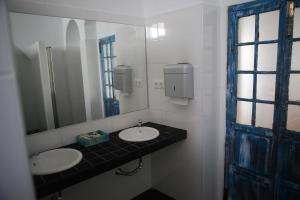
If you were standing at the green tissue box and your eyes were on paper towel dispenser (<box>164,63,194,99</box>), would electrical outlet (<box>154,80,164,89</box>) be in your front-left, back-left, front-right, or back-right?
front-left

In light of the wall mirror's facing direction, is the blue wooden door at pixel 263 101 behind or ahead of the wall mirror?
ahead

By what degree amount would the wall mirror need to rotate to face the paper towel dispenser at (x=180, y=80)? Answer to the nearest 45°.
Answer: approximately 45° to its left

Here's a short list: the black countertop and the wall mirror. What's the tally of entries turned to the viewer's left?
0

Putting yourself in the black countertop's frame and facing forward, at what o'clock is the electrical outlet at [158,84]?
The electrical outlet is roughly at 9 o'clock from the black countertop.

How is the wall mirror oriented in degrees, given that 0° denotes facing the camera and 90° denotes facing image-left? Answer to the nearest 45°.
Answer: approximately 315°

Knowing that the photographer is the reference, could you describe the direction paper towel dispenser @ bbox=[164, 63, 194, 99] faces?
facing the viewer and to the left of the viewer

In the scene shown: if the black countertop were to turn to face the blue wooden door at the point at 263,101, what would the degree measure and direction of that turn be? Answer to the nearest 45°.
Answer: approximately 45° to its left
